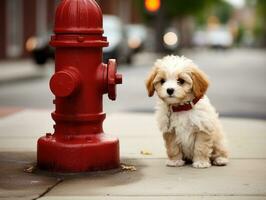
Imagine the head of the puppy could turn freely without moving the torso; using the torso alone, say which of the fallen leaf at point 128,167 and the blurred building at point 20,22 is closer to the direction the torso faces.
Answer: the fallen leaf

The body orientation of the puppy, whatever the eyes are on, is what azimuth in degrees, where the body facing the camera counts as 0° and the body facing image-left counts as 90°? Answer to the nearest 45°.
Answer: approximately 45°

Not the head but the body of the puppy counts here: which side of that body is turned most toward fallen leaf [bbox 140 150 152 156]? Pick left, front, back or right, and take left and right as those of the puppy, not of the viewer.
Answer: right

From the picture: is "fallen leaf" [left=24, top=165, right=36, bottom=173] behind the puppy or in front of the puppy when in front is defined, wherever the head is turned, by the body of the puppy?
in front

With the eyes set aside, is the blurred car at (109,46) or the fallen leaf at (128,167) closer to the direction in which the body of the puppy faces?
the fallen leaf

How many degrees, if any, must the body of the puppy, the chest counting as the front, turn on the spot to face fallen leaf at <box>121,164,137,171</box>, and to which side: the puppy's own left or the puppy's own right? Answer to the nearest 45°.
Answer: approximately 45° to the puppy's own right

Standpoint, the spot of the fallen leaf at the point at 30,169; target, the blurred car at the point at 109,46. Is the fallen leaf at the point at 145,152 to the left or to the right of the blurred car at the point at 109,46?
right

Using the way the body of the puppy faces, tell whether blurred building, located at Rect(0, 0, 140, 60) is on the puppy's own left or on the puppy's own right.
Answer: on the puppy's own right

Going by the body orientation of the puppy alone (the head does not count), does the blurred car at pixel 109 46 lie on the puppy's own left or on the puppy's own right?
on the puppy's own right
